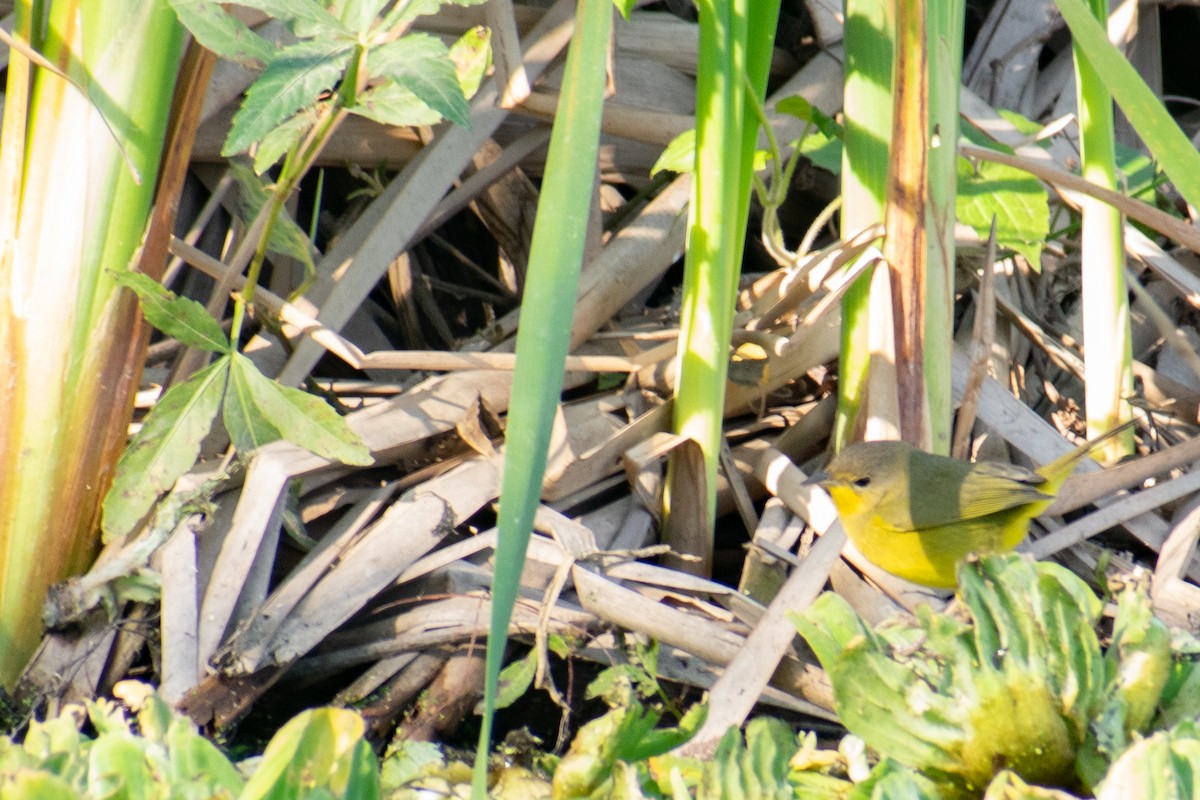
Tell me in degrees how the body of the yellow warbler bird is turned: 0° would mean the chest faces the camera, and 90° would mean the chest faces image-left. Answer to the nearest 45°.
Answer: approximately 90°

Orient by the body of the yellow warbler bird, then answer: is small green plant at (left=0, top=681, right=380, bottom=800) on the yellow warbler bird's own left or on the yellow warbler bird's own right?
on the yellow warbler bird's own left

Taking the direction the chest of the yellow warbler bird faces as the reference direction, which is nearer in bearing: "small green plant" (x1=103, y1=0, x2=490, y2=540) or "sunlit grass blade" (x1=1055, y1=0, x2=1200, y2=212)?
the small green plant

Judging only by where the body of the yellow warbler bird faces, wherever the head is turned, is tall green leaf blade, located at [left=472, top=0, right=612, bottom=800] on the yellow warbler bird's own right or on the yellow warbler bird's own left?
on the yellow warbler bird's own left
